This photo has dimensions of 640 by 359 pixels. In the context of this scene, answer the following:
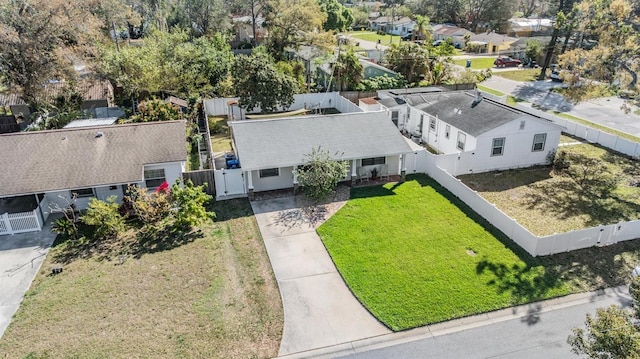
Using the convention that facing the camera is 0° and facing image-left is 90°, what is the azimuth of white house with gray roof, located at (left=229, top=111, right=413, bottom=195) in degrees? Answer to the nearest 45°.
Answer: approximately 0°

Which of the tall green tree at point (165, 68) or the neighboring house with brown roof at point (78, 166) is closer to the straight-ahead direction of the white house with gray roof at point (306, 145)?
the neighboring house with brown roof

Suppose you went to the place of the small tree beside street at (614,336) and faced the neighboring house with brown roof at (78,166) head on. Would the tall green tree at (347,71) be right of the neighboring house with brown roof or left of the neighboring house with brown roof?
right

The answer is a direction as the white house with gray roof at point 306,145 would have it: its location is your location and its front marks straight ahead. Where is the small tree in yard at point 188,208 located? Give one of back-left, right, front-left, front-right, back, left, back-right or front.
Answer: front-right

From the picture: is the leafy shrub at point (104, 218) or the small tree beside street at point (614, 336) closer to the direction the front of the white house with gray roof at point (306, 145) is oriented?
the small tree beside street

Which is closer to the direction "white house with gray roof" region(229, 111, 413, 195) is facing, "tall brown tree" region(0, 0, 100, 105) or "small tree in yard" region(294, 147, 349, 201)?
the small tree in yard

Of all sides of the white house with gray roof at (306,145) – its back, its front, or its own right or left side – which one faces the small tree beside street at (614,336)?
front

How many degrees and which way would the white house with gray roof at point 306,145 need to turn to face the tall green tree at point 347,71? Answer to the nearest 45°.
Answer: approximately 180°

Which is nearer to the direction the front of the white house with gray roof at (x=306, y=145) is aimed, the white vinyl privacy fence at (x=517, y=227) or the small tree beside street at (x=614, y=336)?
the small tree beside street

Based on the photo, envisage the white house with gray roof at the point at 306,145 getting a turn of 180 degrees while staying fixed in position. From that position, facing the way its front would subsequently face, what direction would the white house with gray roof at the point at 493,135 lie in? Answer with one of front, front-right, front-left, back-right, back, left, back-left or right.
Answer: right

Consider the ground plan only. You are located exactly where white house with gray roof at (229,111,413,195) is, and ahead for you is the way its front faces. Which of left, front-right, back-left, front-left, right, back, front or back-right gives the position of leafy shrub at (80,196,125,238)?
front-right

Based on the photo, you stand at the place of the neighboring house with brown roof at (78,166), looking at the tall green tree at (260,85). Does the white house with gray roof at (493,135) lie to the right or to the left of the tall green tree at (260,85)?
right

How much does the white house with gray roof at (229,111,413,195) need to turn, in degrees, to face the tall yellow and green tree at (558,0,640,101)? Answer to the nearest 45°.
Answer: approximately 90° to its left

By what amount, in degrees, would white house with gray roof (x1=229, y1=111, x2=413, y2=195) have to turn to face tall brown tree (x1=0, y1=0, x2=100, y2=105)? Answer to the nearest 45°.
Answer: approximately 135° to its right
